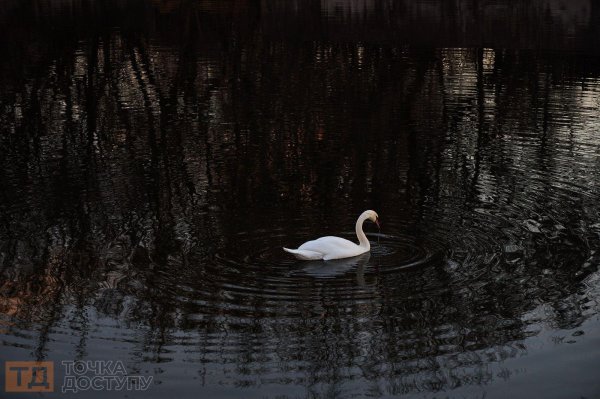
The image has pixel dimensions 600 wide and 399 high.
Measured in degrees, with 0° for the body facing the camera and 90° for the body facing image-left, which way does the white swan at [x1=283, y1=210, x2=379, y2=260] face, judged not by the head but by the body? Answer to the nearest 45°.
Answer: approximately 270°
